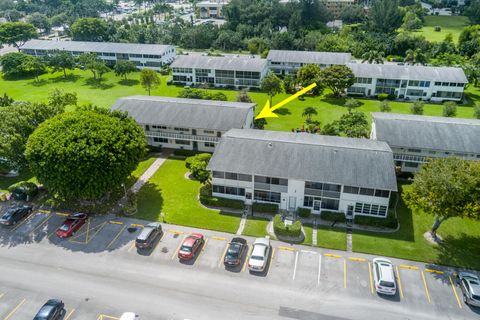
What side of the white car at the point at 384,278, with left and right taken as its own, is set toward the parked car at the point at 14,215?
left

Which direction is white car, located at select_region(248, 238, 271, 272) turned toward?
away from the camera

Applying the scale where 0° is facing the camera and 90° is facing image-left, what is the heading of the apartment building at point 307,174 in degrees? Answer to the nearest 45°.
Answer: approximately 0°

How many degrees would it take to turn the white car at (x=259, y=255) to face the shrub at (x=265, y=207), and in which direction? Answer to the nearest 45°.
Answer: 0° — it already faces it

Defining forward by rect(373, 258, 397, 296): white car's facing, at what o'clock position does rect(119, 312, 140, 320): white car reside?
rect(119, 312, 140, 320): white car is roughly at 8 o'clock from rect(373, 258, 397, 296): white car.

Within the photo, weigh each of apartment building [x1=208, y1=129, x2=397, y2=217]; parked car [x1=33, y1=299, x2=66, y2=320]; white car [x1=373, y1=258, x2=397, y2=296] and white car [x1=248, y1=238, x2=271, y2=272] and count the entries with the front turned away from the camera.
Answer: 2

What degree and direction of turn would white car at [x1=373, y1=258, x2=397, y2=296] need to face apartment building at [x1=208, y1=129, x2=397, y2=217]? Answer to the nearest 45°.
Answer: approximately 45° to its left

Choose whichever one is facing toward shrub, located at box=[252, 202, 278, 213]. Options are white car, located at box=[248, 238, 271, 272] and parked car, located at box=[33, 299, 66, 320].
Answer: the white car

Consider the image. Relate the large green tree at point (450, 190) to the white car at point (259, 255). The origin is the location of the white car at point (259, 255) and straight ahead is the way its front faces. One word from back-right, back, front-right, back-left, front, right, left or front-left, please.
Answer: right

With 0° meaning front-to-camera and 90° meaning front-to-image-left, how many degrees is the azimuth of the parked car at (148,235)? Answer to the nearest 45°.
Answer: approximately 225°

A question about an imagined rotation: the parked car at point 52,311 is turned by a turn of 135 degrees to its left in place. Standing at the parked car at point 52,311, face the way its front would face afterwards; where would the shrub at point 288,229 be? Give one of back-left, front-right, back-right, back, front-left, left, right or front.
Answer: front

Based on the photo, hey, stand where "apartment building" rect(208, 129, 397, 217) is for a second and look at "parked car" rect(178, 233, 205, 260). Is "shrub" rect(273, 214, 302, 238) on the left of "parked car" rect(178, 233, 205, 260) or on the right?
left

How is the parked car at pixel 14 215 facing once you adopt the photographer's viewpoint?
facing away from the viewer and to the right of the viewer

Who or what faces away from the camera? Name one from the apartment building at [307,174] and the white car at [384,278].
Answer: the white car
